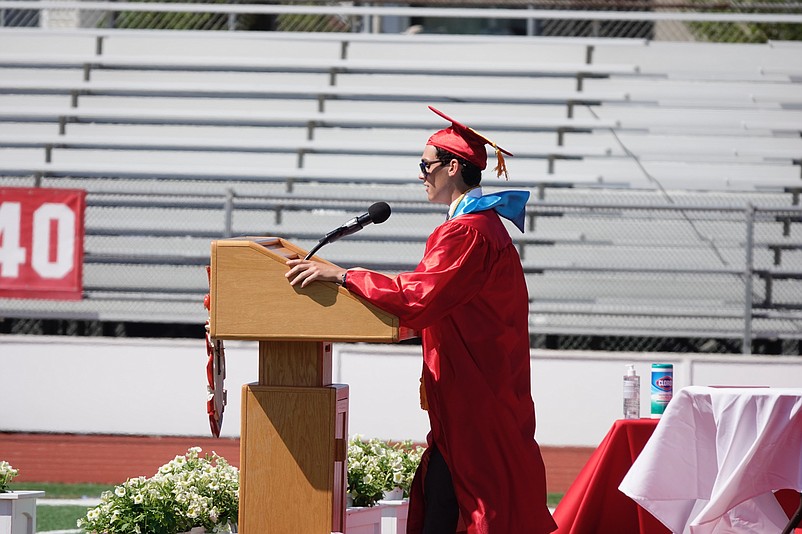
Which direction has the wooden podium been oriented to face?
to the viewer's left

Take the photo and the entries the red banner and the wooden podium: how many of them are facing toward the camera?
1

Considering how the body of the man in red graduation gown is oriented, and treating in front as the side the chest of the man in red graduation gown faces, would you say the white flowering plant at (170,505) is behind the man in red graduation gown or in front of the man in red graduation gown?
in front

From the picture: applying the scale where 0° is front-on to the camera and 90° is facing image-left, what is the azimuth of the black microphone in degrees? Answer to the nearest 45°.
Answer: approximately 270°

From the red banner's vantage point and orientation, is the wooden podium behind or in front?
in front

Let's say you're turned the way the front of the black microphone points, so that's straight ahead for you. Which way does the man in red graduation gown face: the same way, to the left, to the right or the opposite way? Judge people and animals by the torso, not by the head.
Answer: the opposite way

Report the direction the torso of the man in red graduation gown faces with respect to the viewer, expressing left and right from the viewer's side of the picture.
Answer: facing to the left of the viewer

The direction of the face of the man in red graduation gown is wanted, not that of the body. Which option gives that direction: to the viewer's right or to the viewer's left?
to the viewer's left

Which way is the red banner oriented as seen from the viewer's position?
toward the camera

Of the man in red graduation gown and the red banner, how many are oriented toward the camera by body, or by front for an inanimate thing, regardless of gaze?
1

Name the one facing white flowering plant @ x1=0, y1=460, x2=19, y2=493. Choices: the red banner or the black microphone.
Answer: the red banner
